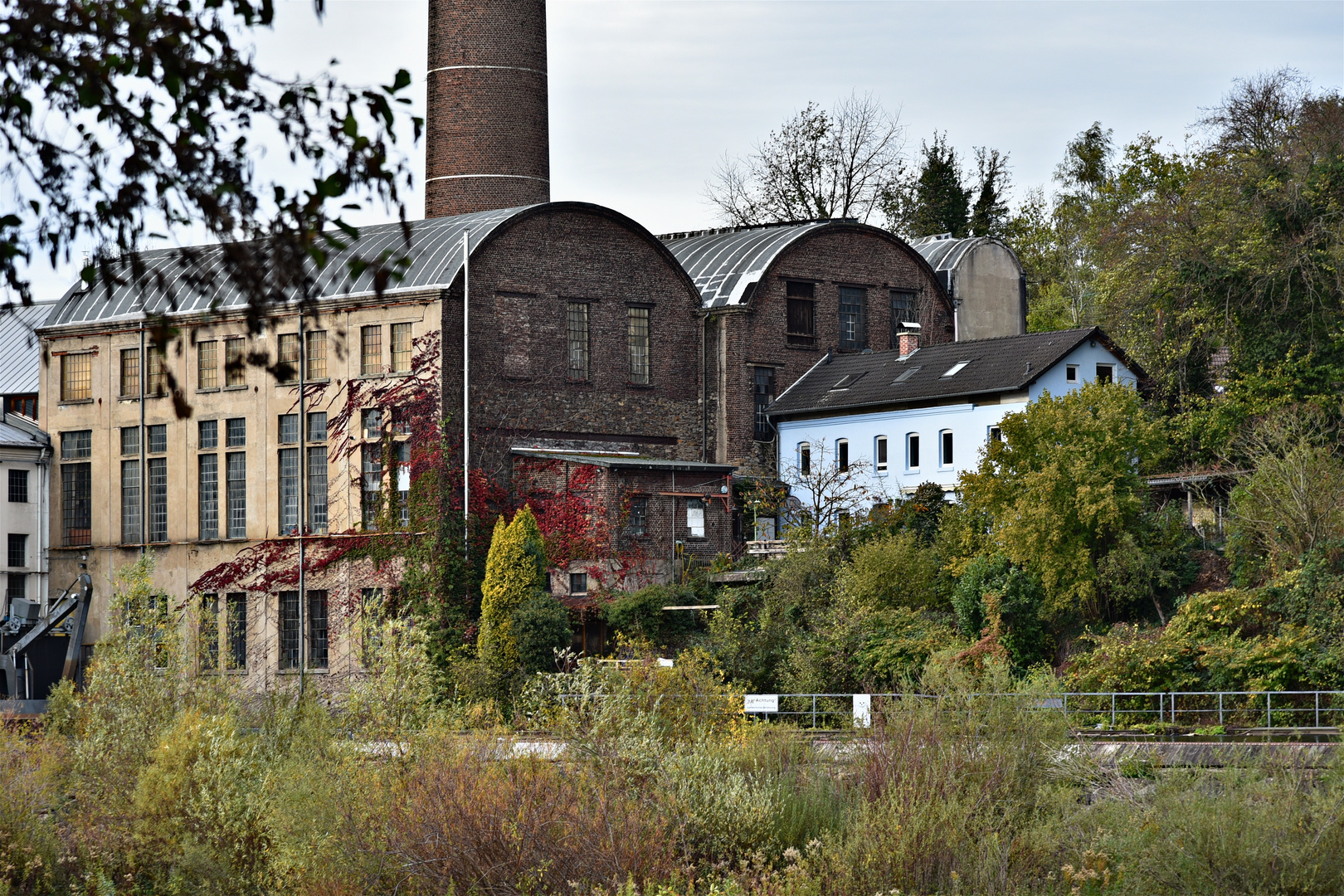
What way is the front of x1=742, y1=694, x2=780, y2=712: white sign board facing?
toward the camera

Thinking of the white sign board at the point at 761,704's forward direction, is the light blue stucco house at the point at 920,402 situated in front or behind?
behind

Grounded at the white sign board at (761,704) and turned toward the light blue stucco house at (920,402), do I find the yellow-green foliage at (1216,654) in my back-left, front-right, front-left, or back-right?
front-right

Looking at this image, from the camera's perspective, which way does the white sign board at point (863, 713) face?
toward the camera

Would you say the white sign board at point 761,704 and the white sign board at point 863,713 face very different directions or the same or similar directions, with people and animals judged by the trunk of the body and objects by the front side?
same or similar directions

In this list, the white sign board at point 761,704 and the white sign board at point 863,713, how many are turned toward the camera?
2

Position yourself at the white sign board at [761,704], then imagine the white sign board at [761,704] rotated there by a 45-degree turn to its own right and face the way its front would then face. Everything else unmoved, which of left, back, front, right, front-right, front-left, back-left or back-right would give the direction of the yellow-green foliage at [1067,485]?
back

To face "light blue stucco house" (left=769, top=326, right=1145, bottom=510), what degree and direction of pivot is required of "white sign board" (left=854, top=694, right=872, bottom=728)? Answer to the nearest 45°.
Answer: approximately 180°

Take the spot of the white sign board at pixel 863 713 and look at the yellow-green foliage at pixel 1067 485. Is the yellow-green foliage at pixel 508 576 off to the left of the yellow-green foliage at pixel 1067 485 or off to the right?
left

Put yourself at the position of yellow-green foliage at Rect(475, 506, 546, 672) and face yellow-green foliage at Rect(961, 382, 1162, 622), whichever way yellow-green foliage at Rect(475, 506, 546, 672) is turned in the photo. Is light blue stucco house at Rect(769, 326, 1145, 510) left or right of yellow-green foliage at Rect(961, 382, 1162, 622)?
left

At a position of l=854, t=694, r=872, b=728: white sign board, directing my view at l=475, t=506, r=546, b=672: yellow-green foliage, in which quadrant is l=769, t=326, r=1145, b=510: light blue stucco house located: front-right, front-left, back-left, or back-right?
front-right

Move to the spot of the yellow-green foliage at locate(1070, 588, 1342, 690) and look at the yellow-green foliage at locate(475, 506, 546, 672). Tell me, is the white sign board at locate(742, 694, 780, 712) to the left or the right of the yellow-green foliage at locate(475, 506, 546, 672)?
left

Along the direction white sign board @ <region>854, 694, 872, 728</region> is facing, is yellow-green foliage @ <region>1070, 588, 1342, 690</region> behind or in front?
behind

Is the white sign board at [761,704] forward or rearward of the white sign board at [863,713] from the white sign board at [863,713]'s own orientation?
rearward
